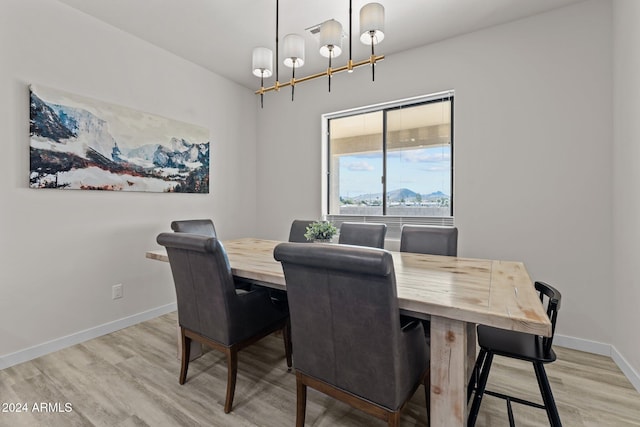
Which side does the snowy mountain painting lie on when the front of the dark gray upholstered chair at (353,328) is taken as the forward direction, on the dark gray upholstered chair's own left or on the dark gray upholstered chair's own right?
on the dark gray upholstered chair's own left

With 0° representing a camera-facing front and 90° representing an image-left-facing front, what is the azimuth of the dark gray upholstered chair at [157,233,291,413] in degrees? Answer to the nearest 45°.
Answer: approximately 225°

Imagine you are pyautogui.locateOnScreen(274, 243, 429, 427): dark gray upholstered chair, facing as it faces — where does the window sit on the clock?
The window is roughly at 11 o'clock from the dark gray upholstered chair.

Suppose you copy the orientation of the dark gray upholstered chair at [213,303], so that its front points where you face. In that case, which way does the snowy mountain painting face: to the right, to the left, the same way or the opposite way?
to the right

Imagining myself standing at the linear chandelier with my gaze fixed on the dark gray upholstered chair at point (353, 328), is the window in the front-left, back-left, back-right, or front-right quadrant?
back-left

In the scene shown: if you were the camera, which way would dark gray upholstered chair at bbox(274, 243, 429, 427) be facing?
facing away from the viewer and to the right of the viewer

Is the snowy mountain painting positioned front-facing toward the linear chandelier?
yes
